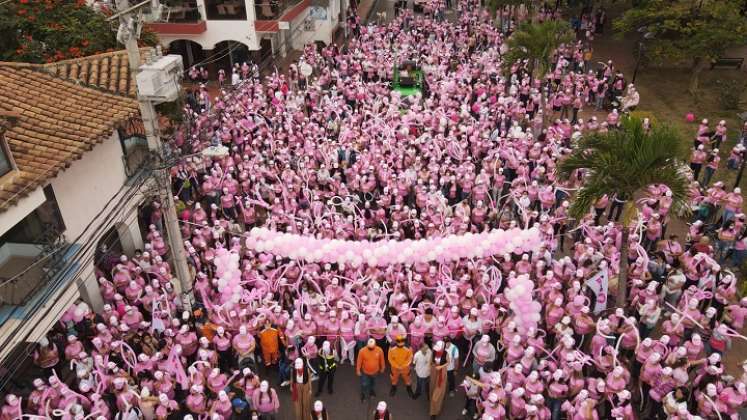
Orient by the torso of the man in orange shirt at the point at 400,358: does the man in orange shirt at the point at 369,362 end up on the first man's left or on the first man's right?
on the first man's right

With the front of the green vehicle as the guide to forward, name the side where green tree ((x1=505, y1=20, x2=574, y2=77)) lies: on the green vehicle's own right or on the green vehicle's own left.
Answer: on the green vehicle's own left

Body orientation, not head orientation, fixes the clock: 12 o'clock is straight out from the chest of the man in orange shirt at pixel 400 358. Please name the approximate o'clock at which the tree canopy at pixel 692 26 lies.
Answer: The tree canopy is roughly at 7 o'clock from the man in orange shirt.

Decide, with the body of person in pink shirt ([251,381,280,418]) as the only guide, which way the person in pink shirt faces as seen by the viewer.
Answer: toward the camera

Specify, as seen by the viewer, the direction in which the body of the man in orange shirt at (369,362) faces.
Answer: toward the camera

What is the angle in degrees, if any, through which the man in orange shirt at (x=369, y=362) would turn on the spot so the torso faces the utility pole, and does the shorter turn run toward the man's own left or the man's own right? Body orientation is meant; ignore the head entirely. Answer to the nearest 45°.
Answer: approximately 135° to the man's own right

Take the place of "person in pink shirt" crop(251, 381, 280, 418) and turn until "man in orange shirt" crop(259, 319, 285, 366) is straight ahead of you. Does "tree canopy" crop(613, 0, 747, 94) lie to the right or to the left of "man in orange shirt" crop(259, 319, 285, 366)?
right

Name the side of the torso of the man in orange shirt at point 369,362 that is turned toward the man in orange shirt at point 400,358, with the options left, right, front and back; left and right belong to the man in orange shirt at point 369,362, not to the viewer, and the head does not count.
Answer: left

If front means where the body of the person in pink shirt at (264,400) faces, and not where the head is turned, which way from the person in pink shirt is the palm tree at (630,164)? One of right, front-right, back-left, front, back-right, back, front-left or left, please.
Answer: left

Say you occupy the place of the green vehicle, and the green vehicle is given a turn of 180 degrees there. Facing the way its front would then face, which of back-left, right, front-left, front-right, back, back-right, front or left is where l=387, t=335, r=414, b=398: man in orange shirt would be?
back

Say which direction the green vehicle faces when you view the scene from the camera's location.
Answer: facing the viewer

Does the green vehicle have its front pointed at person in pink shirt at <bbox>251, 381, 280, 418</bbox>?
yes

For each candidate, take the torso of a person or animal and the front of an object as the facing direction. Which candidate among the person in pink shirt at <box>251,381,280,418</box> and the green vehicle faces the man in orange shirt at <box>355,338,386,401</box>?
the green vehicle

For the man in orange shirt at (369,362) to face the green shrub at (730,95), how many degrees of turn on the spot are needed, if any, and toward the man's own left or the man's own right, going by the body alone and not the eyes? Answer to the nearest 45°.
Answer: approximately 135° to the man's own left

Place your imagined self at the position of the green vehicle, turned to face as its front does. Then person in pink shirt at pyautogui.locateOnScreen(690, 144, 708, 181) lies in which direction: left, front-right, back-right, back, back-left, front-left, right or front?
front-left
